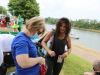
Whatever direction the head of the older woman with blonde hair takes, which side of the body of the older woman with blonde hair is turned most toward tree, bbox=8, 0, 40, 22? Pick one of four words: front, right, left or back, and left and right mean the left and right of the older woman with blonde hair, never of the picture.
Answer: left

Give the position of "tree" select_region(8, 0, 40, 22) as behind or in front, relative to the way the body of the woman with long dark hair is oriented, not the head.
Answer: behind

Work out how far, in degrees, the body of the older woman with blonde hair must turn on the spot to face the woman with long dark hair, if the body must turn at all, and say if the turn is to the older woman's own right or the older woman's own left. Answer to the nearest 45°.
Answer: approximately 45° to the older woman's own left

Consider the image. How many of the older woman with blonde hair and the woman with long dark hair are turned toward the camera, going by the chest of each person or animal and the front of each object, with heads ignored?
1

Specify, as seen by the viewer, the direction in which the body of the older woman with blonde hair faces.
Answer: to the viewer's right
